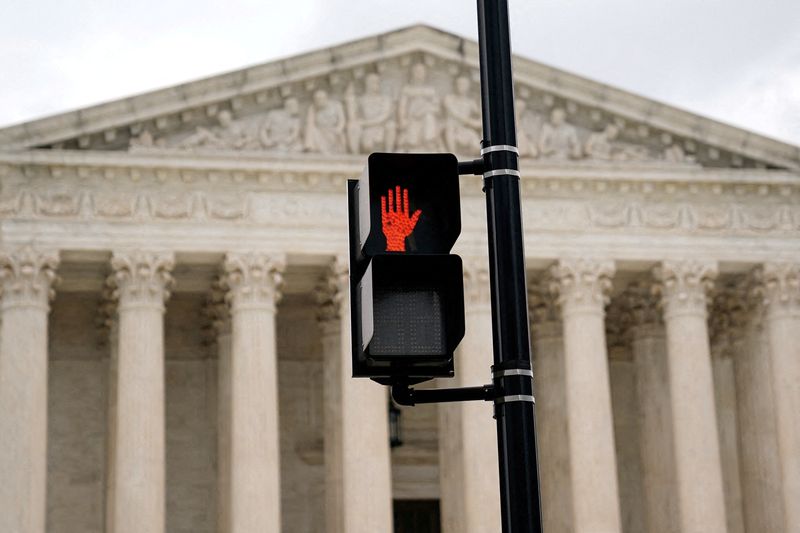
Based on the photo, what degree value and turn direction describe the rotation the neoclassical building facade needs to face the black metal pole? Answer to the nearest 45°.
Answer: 0° — it already faces it

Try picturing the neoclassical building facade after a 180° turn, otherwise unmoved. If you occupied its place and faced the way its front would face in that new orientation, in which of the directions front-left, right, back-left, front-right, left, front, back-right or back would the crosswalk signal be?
back

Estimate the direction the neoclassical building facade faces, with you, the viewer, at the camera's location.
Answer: facing the viewer
